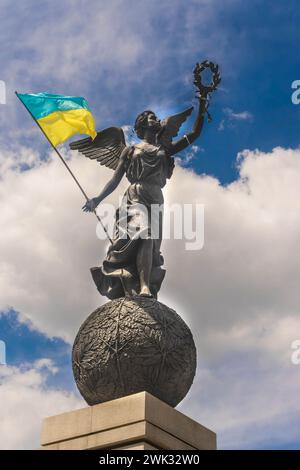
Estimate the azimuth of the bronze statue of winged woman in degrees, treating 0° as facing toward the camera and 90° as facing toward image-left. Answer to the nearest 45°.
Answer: approximately 315°
